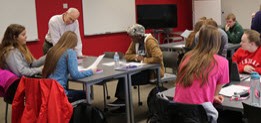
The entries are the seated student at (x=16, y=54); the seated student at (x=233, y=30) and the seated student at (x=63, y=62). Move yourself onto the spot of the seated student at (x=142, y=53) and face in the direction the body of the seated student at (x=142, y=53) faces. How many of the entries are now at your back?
1

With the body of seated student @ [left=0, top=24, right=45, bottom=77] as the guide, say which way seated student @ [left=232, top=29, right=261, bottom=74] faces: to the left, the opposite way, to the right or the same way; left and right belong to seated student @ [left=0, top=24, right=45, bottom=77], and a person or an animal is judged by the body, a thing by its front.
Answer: the opposite way

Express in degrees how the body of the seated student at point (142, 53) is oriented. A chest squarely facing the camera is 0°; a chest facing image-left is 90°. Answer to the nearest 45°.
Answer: approximately 45°

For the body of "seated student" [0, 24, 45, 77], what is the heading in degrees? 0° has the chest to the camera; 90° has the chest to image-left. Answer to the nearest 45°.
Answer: approximately 270°

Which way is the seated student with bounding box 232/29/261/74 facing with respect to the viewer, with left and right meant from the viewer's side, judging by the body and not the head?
facing the viewer and to the left of the viewer

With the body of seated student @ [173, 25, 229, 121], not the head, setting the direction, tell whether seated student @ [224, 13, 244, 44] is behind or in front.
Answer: in front

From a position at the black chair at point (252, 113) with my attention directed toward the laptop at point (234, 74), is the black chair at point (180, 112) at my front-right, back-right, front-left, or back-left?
front-left

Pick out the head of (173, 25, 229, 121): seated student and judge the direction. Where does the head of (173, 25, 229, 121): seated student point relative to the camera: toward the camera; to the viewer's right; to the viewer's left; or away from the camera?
away from the camera

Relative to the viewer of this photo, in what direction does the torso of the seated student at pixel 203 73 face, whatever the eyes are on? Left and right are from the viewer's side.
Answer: facing away from the viewer and to the right of the viewer

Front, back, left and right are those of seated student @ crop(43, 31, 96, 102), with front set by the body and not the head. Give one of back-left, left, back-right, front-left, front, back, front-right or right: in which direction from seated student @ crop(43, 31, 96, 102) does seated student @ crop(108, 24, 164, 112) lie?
front

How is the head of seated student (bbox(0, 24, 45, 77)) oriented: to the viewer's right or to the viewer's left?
to the viewer's right

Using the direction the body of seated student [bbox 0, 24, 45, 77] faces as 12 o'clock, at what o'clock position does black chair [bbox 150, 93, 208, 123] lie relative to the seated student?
The black chair is roughly at 2 o'clock from the seated student.

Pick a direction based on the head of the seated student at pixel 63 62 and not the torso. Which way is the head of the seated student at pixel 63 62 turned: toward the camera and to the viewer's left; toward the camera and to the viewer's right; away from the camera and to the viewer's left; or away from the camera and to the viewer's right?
away from the camera and to the viewer's right

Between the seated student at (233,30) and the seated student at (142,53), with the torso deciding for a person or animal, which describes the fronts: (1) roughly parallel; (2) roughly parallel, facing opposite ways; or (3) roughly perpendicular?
roughly parallel

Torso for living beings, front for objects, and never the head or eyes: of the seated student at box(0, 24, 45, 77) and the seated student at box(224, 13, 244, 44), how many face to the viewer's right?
1

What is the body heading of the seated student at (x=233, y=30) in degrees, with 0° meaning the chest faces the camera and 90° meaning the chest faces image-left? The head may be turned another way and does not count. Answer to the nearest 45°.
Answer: approximately 45°
